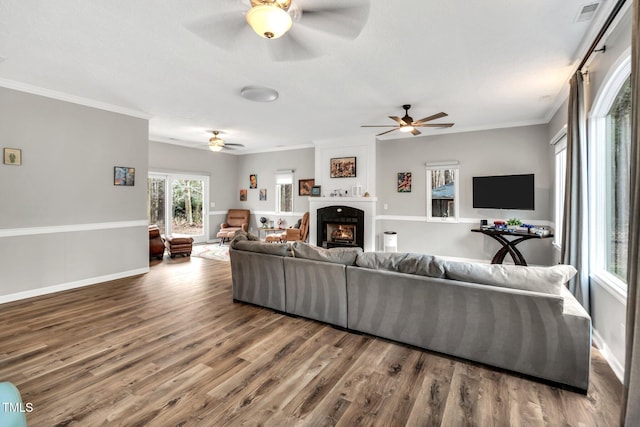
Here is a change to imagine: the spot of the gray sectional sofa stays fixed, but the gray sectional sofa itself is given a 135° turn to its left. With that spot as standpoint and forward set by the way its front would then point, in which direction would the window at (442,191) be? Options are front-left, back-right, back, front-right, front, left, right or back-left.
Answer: right

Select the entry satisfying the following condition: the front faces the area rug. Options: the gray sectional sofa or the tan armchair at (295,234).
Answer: the tan armchair

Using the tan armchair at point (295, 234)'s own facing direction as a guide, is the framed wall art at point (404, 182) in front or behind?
behind

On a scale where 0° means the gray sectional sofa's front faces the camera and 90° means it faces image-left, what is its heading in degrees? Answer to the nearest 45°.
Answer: approximately 225°

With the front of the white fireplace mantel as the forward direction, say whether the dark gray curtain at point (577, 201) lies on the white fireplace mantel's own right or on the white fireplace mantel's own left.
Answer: on the white fireplace mantel's own left

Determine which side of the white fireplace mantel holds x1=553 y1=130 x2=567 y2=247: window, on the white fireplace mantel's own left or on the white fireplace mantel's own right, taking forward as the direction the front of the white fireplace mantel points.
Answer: on the white fireplace mantel's own left

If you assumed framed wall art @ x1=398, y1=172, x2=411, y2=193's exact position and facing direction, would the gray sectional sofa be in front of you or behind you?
in front

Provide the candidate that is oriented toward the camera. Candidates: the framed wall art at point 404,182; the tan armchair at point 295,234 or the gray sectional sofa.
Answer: the framed wall art

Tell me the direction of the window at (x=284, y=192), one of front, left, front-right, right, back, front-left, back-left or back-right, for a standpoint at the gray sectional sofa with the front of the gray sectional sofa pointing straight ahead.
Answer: left

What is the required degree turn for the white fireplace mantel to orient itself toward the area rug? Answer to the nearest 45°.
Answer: approximately 45° to its right

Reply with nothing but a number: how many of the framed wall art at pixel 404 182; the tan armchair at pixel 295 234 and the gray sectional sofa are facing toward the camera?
1

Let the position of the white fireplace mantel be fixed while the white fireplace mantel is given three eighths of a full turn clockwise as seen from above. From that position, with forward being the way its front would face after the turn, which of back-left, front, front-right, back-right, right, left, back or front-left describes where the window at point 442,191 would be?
right
